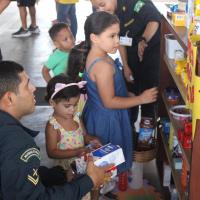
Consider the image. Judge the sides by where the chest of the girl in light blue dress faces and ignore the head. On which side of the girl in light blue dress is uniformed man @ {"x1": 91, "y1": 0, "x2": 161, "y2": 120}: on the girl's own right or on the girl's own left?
on the girl's own left

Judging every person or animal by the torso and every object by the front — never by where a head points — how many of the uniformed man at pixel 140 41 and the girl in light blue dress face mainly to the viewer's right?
1

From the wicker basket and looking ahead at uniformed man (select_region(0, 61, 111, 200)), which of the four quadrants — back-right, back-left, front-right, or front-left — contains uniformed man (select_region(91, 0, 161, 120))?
back-right

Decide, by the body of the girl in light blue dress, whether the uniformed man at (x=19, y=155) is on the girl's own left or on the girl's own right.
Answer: on the girl's own right

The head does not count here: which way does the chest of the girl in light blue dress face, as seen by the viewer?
to the viewer's right

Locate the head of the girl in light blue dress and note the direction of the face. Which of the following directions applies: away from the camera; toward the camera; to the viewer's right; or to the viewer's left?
to the viewer's right

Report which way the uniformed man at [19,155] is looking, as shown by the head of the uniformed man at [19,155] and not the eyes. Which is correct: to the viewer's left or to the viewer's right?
to the viewer's right
